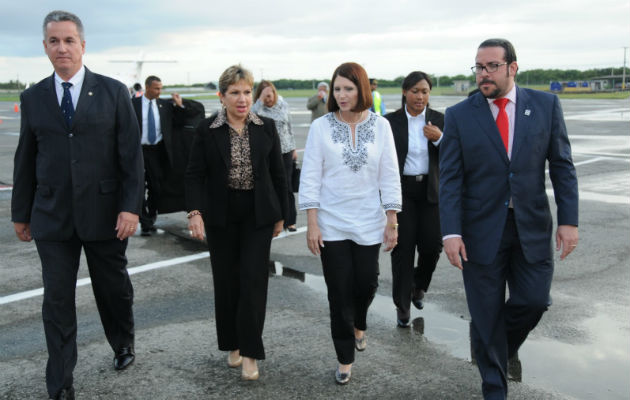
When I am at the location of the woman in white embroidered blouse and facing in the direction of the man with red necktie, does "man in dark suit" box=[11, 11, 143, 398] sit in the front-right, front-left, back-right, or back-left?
back-right

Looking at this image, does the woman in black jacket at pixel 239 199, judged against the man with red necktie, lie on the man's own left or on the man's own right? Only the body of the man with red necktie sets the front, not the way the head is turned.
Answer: on the man's own right

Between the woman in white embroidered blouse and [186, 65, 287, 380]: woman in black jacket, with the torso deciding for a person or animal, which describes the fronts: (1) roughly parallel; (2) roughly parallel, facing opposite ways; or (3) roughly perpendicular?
roughly parallel

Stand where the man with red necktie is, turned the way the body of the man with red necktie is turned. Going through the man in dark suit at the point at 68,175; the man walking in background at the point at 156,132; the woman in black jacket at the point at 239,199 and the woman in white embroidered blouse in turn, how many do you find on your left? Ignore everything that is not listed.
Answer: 0

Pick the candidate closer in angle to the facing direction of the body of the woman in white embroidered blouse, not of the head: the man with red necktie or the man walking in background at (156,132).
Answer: the man with red necktie

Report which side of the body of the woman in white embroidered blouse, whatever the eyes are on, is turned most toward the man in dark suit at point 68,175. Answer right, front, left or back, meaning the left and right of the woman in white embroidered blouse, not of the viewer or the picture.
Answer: right

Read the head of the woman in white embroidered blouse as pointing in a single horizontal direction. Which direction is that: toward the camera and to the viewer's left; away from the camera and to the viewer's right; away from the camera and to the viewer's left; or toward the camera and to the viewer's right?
toward the camera and to the viewer's left

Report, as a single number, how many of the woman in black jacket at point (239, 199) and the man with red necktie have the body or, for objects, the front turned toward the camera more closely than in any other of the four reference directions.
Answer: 2

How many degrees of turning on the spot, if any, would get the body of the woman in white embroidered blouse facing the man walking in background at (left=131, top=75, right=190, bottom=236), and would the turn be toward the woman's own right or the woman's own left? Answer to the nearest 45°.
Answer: approximately 135° to the woman's own right

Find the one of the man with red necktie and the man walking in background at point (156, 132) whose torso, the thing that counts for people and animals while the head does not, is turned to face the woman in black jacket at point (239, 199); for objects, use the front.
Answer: the man walking in background

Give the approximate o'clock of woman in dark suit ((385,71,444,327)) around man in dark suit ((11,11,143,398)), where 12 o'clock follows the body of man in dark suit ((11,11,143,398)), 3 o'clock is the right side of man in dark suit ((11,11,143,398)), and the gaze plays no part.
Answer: woman in dark suit ((385,71,444,327)) is roughly at 9 o'clock from man in dark suit ((11,11,143,398)).

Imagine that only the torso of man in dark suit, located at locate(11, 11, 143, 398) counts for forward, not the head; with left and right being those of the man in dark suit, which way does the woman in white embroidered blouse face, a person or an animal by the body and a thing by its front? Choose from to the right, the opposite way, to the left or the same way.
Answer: the same way

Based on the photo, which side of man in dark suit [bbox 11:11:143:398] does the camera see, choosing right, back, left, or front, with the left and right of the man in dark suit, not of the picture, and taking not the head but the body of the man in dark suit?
front

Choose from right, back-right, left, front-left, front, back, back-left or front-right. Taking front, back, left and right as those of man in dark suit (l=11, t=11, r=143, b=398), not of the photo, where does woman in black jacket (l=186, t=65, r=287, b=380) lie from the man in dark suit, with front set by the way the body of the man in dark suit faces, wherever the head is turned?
left

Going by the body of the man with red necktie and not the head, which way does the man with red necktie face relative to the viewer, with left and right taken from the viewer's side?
facing the viewer

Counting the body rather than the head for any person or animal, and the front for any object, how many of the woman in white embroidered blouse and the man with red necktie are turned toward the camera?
2
